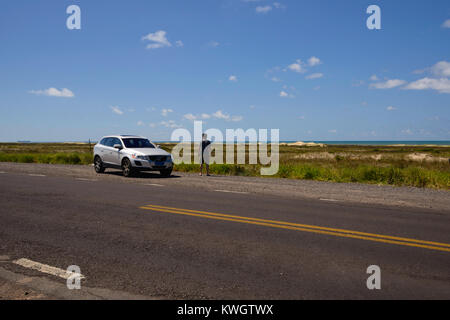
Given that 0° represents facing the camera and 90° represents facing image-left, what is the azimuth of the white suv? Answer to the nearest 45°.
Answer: approximately 315°
